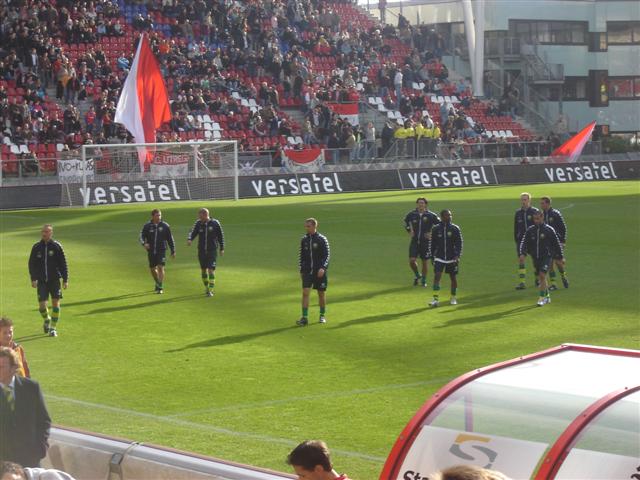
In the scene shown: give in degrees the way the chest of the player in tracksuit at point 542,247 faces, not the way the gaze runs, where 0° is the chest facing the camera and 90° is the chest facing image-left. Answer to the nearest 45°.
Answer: approximately 0°

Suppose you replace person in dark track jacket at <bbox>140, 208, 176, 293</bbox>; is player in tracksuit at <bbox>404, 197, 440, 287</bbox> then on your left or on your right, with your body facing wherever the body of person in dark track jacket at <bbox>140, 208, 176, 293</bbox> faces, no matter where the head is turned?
on your left

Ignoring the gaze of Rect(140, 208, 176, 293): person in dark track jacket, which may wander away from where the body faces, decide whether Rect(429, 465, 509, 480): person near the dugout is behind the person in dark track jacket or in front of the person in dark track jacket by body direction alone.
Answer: in front

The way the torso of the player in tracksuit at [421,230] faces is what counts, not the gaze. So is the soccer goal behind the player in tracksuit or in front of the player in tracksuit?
behind

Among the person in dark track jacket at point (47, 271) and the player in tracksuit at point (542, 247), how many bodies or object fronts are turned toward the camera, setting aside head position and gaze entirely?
2

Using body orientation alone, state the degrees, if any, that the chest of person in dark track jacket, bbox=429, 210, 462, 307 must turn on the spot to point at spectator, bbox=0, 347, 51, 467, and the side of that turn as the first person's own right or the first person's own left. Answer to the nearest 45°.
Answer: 0° — they already face them

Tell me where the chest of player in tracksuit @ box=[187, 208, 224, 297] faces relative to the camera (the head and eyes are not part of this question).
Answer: toward the camera

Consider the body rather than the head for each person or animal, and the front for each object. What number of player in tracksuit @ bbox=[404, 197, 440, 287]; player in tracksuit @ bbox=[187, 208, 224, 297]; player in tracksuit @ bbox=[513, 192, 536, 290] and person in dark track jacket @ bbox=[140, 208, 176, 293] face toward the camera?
4

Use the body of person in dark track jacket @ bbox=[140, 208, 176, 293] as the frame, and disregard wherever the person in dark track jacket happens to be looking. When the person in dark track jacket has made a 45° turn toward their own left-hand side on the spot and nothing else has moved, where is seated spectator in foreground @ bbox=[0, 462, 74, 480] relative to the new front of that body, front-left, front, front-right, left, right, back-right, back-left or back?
front-right

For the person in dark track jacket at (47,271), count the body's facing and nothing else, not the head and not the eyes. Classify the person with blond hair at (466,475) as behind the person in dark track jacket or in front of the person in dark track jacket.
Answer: in front

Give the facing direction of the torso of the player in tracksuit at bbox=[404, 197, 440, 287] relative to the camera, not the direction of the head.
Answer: toward the camera

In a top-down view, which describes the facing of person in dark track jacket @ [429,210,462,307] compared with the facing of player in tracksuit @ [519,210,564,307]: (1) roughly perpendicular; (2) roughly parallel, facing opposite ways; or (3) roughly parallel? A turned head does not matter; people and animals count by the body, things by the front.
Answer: roughly parallel

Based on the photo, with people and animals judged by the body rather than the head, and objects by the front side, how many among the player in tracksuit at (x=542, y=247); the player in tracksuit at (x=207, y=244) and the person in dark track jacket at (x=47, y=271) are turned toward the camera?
3

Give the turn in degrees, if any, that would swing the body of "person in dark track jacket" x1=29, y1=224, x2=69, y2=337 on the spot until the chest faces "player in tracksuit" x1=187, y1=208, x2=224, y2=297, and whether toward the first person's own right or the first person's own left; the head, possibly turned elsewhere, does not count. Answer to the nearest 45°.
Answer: approximately 135° to the first person's own left

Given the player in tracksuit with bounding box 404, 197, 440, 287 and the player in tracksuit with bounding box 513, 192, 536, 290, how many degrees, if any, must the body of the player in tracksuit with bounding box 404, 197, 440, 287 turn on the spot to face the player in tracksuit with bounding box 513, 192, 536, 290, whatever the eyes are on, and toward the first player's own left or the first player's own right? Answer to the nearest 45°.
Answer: approximately 90° to the first player's own left

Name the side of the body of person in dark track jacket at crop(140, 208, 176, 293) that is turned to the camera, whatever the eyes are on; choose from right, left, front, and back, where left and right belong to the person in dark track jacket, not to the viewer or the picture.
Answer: front
